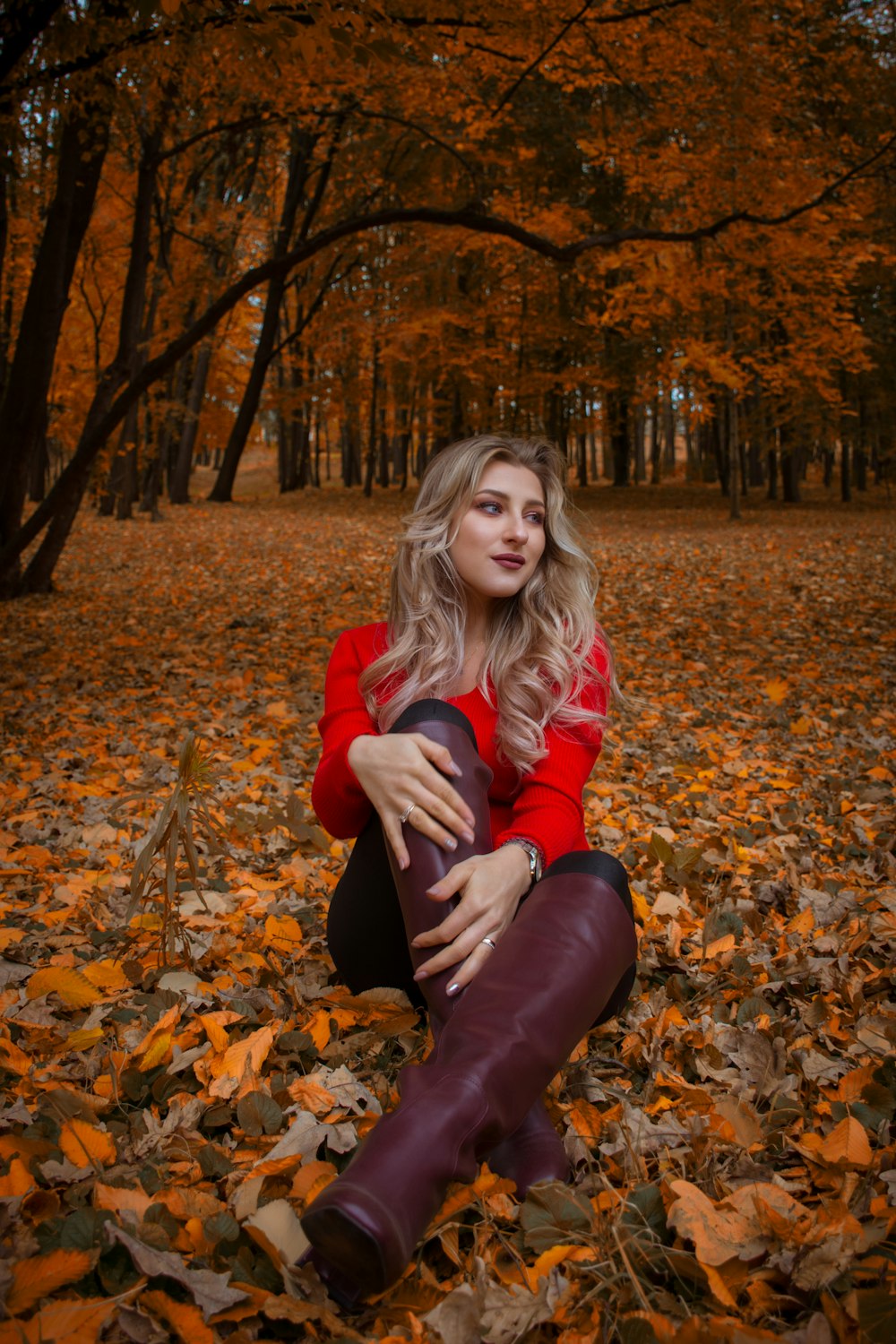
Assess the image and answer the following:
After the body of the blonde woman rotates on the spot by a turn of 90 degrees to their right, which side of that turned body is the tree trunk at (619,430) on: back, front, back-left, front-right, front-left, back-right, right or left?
right

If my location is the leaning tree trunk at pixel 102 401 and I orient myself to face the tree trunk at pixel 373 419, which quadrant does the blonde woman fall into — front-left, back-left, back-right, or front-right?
back-right

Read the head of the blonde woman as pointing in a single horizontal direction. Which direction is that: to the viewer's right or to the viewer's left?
to the viewer's right

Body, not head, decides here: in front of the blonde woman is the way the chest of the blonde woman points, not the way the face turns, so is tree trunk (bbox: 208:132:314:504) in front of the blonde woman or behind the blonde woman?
behind

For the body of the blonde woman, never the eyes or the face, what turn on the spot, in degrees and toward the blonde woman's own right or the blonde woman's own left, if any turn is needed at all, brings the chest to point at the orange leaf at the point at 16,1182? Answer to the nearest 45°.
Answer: approximately 45° to the blonde woman's own right

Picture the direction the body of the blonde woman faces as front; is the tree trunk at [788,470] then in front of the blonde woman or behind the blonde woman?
behind

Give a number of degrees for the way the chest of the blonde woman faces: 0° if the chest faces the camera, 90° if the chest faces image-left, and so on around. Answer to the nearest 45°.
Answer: approximately 0°

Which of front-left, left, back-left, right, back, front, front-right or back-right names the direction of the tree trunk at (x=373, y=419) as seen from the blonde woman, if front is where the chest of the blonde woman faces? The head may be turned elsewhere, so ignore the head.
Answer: back

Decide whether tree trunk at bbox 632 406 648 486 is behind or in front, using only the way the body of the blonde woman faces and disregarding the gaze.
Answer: behind

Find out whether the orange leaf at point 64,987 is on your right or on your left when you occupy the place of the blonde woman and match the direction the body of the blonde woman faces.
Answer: on your right

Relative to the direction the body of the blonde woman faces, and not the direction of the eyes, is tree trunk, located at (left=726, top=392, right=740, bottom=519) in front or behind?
behind

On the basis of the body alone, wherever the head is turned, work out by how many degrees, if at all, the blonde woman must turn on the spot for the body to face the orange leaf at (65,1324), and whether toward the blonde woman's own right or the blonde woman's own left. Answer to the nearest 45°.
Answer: approximately 45° to the blonde woman's own right

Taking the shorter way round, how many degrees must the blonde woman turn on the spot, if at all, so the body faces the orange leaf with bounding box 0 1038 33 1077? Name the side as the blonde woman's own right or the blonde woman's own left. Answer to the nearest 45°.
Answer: approximately 90° to the blonde woman's own right

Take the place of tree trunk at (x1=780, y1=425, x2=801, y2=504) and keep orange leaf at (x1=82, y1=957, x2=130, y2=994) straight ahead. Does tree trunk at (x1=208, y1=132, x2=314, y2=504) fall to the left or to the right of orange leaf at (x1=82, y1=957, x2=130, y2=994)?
right
